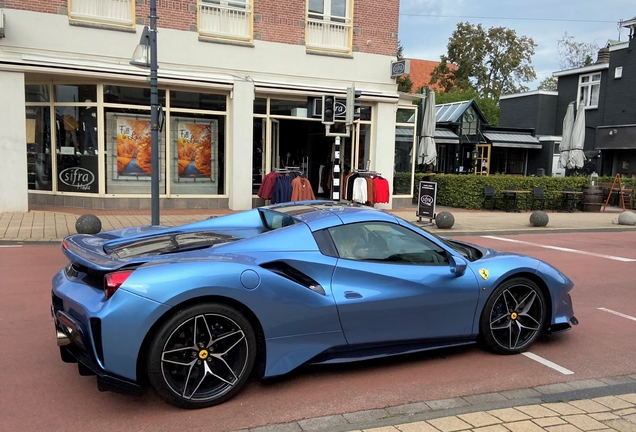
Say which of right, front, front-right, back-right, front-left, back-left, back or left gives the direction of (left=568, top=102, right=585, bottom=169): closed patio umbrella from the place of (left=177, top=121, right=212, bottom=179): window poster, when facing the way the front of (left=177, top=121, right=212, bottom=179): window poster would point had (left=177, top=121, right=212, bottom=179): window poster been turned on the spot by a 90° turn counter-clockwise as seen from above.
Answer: front

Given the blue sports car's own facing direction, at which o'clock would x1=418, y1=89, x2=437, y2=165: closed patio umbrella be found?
The closed patio umbrella is roughly at 11 o'clock from the blue sports car.

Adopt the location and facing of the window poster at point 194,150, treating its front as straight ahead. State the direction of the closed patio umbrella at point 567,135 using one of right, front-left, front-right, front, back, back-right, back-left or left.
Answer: left

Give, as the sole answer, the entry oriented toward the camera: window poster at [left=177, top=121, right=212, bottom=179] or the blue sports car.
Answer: the window poster

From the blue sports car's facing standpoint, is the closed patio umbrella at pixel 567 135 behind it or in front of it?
in front

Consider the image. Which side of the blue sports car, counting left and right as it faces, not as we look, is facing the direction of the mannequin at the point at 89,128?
left

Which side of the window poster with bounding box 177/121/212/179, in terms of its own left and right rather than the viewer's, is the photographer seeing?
front

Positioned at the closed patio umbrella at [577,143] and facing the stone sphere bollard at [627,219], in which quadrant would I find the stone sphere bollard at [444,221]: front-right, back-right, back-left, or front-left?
front-right

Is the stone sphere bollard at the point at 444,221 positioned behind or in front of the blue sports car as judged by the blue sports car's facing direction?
in front

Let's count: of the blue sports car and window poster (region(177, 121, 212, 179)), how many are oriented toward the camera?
1

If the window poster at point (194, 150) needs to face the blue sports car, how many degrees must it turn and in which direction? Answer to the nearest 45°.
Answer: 0° — it already faces it

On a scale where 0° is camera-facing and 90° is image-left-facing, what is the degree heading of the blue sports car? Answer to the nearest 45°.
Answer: approximately 225°

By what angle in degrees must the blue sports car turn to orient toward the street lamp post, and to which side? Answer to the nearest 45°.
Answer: approximately 90° to its left

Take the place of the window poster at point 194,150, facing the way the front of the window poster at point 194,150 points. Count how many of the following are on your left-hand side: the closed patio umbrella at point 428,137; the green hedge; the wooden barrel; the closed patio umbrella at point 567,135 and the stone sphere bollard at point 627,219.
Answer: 5

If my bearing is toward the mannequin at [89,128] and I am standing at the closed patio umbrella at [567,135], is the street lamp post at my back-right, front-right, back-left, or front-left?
front-left

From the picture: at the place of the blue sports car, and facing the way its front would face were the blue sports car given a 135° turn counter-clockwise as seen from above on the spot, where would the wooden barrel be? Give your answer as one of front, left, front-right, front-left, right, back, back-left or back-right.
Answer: back-right

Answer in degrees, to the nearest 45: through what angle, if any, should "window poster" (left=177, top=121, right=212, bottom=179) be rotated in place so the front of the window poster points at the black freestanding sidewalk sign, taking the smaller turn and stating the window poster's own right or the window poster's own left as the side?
approximately 45° to the window poster's own left

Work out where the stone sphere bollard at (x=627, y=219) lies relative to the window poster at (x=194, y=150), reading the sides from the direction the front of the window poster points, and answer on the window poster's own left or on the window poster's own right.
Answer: on the window poster's own left

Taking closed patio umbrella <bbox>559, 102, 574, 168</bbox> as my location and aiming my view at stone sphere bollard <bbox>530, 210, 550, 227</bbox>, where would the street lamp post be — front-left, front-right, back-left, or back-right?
front-right
